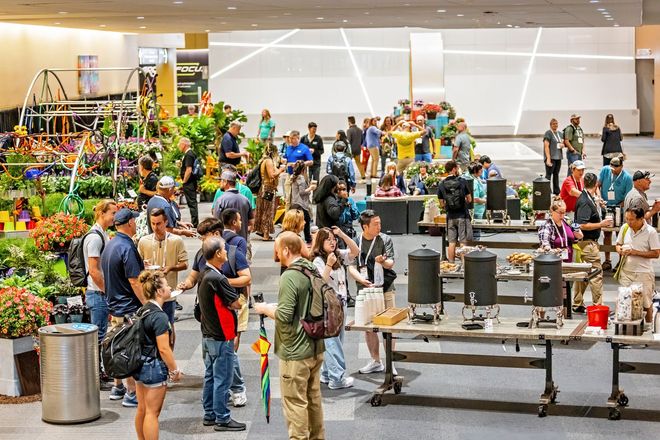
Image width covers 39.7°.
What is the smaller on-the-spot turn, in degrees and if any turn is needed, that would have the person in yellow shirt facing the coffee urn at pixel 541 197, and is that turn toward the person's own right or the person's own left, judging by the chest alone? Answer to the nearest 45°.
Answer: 0° — they already face it

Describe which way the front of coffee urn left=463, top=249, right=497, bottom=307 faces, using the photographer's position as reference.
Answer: facing the viewer and to the left of the viewer

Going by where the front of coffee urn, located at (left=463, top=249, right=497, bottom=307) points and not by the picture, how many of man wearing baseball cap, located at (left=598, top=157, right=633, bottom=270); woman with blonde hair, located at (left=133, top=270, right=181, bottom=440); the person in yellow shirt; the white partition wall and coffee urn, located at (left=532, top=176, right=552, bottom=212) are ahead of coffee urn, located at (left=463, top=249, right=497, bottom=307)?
1

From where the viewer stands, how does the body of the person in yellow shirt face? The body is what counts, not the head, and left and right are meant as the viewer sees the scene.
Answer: facing the viewer

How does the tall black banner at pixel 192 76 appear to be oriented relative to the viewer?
toward the camera

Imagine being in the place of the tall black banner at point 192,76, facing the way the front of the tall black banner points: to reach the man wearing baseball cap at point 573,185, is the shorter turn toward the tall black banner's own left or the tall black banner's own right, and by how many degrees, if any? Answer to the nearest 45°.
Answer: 0° — it already faces them

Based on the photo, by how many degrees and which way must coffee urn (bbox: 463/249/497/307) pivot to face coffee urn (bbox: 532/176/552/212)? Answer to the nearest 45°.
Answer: approximately 135° to its right

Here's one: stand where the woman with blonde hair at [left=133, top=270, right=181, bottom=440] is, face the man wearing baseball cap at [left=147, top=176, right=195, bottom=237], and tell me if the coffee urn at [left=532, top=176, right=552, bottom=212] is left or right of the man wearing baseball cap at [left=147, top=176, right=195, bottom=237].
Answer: right

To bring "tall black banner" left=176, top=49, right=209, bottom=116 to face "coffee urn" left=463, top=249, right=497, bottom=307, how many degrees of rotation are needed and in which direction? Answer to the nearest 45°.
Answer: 0° — it already faces it

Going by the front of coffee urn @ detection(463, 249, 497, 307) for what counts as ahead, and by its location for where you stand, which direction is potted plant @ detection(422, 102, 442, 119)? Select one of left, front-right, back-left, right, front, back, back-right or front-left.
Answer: back-right
